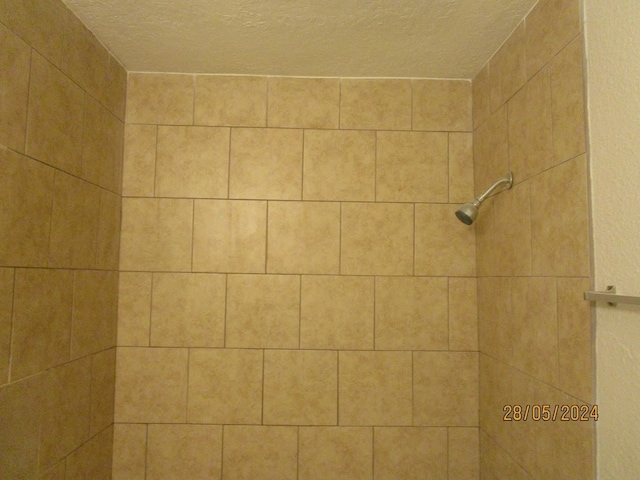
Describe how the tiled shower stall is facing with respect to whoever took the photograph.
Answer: facing the viewer

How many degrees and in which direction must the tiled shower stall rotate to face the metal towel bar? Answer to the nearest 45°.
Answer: approximately 45° to its left
